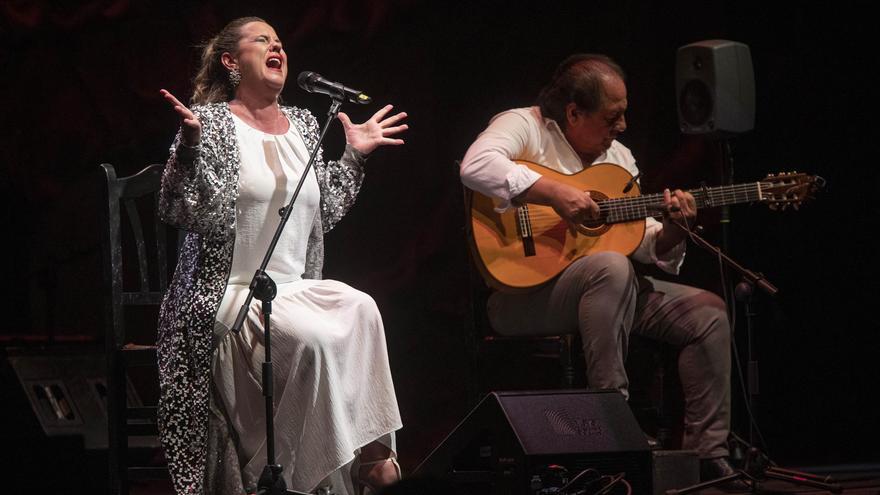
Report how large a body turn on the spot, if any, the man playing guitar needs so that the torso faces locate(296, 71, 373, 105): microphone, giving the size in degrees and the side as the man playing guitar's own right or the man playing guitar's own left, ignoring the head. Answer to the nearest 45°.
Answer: approximately 90° to the man playing guitar's own right

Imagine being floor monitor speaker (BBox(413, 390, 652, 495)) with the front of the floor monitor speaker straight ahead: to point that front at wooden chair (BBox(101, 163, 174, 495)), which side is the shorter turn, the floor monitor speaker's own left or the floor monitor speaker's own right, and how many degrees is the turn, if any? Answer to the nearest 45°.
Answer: approximately 45° to the floor monitor speaker's own left

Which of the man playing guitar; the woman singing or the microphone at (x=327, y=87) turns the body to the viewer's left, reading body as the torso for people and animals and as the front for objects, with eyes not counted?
the microphone

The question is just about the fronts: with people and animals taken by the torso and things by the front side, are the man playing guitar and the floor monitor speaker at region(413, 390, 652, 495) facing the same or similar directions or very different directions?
very different directions

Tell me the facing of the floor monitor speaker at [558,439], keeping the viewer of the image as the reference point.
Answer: facing away from the viewer and to the left of the viewer

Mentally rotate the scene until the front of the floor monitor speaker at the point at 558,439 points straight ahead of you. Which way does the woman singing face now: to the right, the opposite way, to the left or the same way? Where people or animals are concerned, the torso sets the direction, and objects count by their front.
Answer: the opposite way

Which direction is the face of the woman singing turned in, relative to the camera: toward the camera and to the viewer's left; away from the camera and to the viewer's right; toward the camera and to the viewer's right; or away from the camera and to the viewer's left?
toward the camera and to the viewer's right

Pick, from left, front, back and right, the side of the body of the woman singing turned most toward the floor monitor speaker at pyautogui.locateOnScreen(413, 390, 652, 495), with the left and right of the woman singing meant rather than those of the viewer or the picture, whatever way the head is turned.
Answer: front

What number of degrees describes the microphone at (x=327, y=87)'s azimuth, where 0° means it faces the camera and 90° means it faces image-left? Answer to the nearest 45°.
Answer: approximately 90°

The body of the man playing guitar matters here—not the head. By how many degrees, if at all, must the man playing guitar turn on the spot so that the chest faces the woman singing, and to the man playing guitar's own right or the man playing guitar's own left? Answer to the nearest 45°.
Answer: approximately 90° to the man playing guitar's own right

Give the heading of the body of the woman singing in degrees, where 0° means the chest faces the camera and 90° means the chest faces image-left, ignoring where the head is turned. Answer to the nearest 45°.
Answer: approximately 315°

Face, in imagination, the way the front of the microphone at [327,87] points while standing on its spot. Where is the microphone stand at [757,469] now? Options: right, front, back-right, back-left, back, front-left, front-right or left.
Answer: back

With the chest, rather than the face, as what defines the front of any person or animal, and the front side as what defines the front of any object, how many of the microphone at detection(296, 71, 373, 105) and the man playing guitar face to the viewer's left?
1
